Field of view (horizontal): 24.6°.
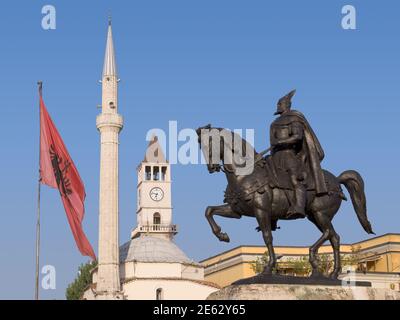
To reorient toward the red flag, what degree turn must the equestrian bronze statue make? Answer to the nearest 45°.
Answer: approximately 45° to its right

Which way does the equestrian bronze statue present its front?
to the viewer's left
